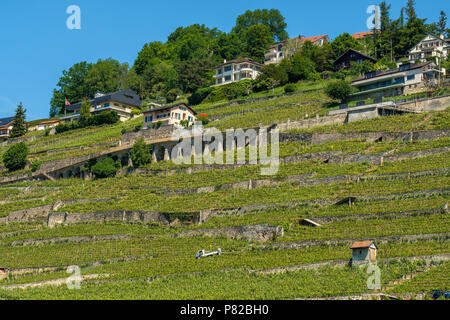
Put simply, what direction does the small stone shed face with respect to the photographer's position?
facing the viewer and to the right of the viewer
